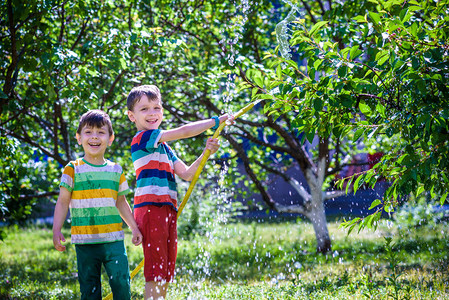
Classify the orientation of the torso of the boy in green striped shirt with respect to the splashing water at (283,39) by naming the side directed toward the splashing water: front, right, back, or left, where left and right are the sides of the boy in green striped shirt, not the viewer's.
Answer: left

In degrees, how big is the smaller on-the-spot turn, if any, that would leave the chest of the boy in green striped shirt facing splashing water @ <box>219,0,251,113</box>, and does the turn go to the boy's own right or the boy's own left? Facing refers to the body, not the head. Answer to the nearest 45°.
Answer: approximately 135° to the boy's own left

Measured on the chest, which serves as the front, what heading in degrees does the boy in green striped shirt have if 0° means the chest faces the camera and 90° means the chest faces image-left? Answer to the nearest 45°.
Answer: approximately 0°
